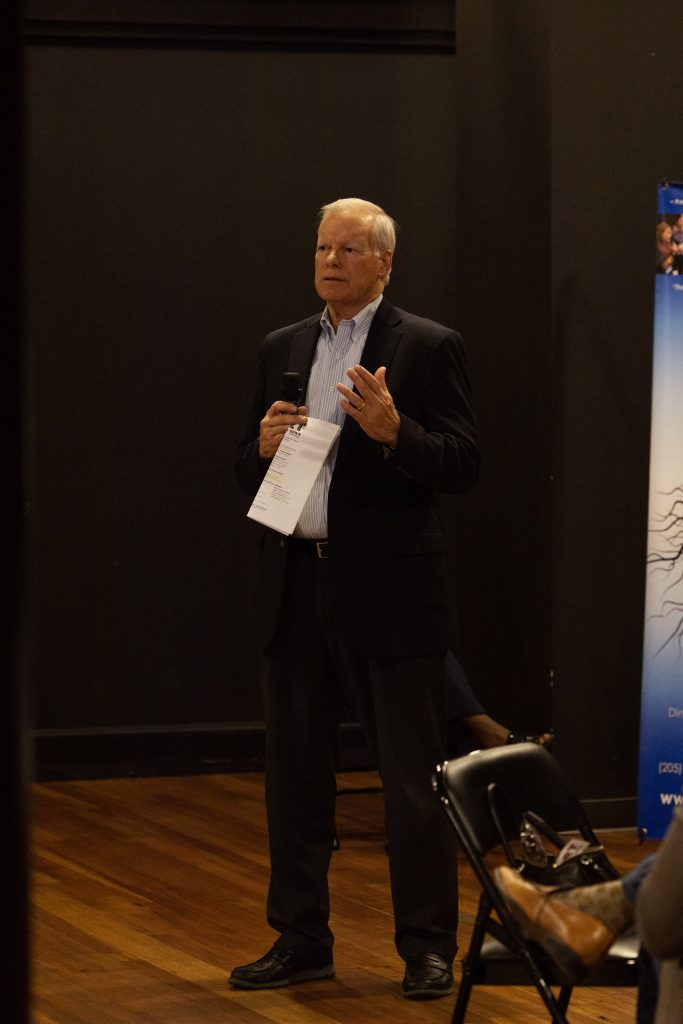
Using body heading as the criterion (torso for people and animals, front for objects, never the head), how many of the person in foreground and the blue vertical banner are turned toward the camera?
1

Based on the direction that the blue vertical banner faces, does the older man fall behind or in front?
in front

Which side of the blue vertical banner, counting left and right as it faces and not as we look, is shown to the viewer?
front

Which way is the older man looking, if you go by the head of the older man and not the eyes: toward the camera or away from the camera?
toward the camera

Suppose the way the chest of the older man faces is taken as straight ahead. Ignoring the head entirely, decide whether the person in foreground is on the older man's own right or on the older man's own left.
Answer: on the older man's own left

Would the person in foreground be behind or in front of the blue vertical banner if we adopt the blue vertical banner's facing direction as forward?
in front
